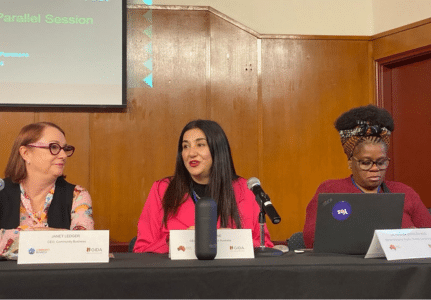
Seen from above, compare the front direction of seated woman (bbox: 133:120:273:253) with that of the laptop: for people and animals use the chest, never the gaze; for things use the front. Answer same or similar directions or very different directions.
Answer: very different directions

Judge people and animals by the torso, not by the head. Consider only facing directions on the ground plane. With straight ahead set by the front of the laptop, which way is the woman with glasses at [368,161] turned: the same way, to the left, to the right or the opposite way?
the opposite way

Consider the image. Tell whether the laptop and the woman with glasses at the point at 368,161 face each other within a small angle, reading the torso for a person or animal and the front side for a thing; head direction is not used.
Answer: yes

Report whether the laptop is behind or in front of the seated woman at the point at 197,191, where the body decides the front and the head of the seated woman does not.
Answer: in front

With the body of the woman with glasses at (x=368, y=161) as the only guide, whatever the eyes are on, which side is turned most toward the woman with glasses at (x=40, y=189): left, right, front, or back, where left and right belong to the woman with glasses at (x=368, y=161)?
right

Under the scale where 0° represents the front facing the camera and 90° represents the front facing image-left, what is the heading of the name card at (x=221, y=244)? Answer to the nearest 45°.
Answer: approximately 0°

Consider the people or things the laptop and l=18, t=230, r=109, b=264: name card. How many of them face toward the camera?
1

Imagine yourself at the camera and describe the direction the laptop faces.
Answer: facing away from the viewer

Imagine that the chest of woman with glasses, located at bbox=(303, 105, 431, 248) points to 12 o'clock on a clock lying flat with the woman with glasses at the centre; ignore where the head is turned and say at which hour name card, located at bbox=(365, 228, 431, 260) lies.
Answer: The name card is roughly at 12 o'clock from the woman with glasses.

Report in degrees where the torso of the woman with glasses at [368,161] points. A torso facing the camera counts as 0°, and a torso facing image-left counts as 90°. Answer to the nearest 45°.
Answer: approximately 0°

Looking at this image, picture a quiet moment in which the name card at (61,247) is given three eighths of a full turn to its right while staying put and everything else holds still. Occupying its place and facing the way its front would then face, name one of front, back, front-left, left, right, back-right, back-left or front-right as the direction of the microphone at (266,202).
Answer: back-right

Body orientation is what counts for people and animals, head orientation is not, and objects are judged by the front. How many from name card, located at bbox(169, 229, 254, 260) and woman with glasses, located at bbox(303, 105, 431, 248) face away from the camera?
0

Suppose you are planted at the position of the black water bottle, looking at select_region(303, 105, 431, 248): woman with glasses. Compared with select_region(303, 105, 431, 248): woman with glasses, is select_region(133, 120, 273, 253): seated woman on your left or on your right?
left

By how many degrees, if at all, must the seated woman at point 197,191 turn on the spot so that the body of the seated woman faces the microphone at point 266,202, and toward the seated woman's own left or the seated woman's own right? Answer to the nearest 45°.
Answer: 0° — they already face it
